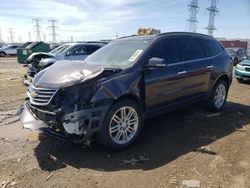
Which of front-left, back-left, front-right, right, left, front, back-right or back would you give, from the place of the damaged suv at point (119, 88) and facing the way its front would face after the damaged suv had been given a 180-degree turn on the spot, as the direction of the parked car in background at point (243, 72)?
front

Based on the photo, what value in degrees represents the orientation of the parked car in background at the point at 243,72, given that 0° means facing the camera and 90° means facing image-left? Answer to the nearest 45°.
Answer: approximately 45°

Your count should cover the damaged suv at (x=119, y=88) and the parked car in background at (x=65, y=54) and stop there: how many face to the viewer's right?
0

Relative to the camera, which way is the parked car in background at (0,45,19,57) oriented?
to the viewer's left

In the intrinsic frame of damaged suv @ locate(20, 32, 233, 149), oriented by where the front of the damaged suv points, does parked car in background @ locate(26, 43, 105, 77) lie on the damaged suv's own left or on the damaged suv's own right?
on the damaged suv's own right

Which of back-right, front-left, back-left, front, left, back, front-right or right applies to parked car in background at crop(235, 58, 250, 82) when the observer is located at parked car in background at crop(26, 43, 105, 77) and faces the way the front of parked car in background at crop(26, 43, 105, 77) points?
back-left

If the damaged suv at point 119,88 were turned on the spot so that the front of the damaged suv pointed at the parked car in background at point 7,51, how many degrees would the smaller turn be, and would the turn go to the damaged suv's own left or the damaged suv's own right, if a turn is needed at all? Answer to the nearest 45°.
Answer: approximately 90° to the damaged suv's own right

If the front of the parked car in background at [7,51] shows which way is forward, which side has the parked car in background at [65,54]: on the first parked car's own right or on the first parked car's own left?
on the first parked car's own left

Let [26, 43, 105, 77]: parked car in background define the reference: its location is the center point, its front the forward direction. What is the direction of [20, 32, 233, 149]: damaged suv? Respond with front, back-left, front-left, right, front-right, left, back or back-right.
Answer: front-left
